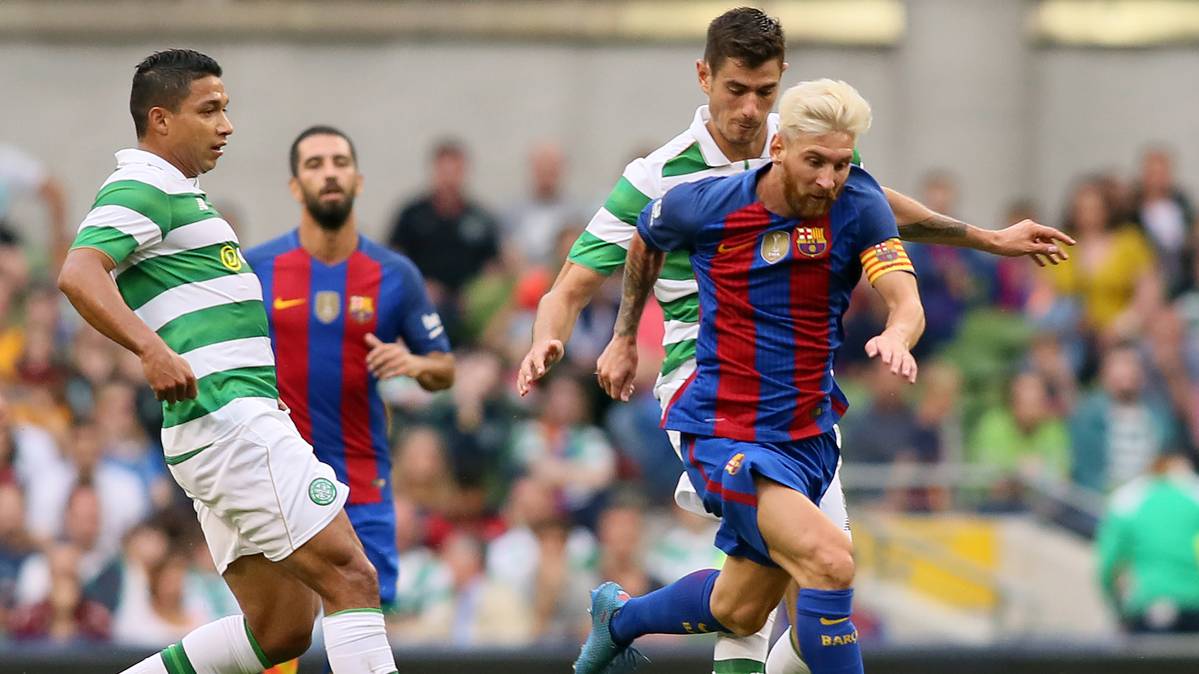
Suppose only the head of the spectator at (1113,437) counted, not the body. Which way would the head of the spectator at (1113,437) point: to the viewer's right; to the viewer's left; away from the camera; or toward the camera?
toward the camera

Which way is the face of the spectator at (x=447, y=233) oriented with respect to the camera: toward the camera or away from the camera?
toward the camera

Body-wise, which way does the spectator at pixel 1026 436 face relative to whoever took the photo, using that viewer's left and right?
facing the viewer

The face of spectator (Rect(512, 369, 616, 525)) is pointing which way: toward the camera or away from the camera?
toward the camera

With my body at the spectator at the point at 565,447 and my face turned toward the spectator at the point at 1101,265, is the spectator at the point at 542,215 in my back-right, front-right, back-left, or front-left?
front-left

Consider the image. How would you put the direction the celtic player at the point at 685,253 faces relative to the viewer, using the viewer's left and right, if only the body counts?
facing the viewer and to the right of the viewer

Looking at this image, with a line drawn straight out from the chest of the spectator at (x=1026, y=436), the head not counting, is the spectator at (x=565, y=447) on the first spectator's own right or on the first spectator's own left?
on the first spectator's own right

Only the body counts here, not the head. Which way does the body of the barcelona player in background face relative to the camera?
toward the camera

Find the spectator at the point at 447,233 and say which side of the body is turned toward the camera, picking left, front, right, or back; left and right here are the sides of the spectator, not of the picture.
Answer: front

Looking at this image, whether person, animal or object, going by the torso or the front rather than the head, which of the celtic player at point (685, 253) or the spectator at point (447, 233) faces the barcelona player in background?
the spectator

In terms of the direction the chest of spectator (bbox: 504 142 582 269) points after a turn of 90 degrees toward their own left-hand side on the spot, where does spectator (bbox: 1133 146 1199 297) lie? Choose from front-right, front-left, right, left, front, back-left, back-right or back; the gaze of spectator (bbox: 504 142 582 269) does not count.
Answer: front
